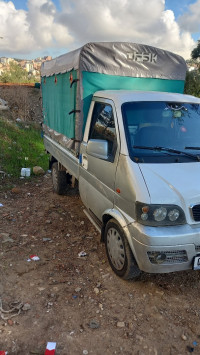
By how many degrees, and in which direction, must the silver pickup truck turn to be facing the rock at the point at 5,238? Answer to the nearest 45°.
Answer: approximately 135° to its right

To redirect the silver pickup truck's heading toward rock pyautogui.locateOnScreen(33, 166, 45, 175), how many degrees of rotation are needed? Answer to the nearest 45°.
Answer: approximately 180°

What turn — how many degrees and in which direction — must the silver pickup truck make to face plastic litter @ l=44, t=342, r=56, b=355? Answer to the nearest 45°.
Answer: approximately 90° to its right

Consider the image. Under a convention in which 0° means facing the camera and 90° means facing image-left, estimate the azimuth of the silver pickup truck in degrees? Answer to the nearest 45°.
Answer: approximately 315°

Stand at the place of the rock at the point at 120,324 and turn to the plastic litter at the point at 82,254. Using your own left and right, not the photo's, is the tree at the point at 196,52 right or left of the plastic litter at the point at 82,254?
right

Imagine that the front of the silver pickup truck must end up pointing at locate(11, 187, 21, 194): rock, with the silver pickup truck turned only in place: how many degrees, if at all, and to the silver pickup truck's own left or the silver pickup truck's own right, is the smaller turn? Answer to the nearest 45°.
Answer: approximately 180°

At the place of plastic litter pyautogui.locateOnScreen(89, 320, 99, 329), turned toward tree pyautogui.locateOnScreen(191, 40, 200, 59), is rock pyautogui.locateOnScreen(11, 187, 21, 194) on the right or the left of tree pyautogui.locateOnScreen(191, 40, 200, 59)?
left

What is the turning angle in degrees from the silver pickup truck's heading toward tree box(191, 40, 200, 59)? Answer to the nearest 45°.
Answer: approximately 135° to its left
